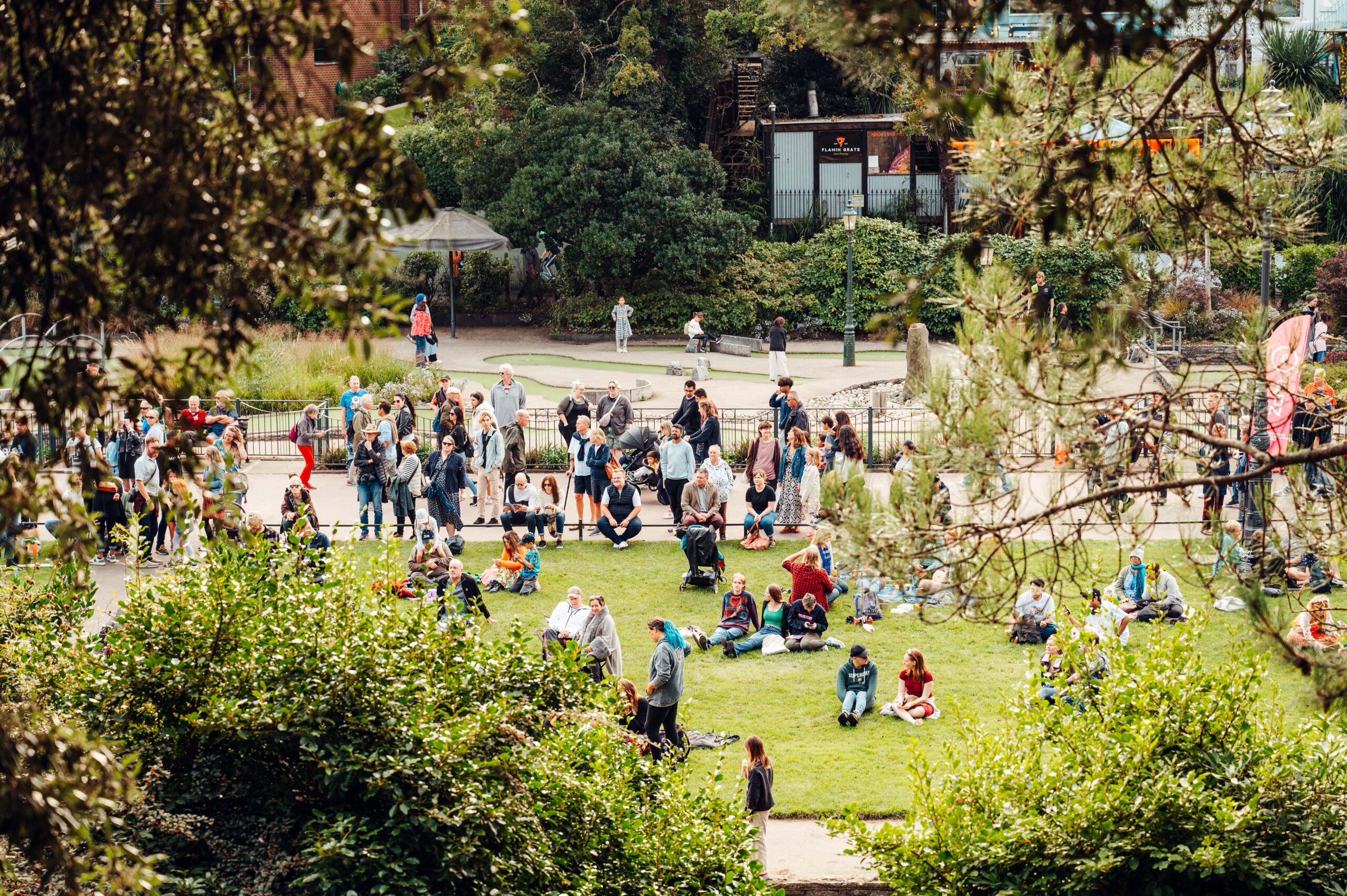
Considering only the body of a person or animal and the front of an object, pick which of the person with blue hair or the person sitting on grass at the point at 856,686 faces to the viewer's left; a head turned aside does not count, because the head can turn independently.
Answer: the person with blue hair

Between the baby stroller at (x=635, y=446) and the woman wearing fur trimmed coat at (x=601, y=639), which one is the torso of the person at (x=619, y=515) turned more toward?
the woman wearing fur trimmed coat

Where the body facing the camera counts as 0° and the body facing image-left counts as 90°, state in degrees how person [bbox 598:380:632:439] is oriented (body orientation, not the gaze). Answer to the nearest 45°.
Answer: approximately 0°

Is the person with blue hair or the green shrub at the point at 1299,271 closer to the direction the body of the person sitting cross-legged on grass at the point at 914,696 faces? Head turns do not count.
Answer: the person with blue hair

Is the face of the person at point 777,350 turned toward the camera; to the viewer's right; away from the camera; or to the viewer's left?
away from the camera

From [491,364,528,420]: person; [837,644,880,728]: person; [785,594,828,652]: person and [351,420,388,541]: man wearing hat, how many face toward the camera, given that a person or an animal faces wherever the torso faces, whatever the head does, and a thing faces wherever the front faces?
4

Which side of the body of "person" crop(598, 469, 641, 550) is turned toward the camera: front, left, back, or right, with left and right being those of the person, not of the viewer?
front

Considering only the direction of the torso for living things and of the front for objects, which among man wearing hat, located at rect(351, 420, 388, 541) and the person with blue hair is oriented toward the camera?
the man wearing hat

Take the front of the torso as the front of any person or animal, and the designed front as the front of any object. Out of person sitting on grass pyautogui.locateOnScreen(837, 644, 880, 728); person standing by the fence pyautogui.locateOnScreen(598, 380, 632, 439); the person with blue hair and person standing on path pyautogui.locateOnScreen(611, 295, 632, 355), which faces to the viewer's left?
the person with blue hair

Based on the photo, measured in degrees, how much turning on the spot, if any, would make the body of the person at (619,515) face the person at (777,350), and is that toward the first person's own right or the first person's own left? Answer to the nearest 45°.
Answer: approximately 180°

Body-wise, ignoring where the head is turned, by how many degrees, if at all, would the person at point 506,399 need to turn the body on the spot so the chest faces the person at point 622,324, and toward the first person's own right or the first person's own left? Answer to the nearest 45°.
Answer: approximately 180°

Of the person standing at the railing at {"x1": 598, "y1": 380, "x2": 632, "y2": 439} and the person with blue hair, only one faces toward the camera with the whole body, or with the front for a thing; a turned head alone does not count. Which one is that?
the person standing at the railing

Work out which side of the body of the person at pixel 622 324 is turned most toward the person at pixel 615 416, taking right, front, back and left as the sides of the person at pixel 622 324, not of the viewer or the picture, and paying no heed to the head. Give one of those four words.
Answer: front

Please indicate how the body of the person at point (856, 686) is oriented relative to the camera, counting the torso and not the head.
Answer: toward the camera
